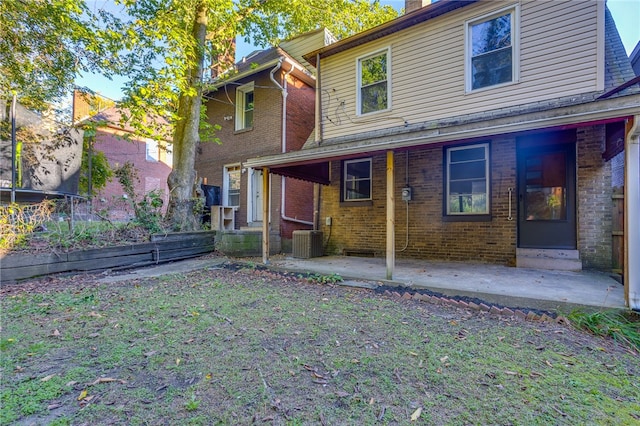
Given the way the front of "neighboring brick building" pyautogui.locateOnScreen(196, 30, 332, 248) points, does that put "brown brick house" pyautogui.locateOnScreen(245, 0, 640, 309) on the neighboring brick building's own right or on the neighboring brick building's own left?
on the neighboring brick building's own left

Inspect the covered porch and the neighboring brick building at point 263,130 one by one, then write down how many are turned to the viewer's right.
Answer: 0

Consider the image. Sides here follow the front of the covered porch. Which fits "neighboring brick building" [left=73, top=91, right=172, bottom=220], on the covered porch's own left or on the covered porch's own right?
on the covered porch's own right

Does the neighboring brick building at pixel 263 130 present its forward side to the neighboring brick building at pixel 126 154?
no

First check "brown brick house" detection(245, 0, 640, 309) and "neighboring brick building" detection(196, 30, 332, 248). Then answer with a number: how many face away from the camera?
0

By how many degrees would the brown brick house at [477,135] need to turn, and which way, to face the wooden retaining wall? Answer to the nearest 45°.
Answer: approximately 45° to its right

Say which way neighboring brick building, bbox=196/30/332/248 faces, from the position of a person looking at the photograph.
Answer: facing the viewer and to the left of the viewer

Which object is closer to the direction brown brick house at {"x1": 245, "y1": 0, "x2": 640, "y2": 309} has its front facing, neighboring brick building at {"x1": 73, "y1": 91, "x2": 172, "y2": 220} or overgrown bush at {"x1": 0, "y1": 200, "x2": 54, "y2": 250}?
the overgrown bush

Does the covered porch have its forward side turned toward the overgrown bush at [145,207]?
no

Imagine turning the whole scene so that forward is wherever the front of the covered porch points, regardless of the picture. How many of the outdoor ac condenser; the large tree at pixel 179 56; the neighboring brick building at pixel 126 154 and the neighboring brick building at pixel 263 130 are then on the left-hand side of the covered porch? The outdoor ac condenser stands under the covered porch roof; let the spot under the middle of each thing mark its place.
0

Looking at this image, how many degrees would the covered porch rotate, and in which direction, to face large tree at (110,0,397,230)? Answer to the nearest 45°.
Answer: approximately 45° to its right

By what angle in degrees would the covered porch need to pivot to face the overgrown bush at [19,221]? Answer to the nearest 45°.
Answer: approximately 45° to its right

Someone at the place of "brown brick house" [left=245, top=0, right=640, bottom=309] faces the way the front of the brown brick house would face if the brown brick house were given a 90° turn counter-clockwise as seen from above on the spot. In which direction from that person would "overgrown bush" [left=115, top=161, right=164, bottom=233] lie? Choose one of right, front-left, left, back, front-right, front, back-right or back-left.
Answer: back-right

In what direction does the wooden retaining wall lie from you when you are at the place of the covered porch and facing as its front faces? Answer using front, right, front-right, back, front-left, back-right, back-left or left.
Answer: front-right
